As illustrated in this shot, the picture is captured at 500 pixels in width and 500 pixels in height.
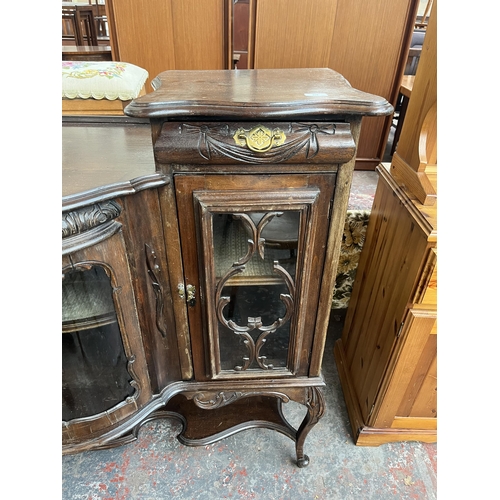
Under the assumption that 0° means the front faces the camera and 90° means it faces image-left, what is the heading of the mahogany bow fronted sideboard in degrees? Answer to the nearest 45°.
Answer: approximately 0°
